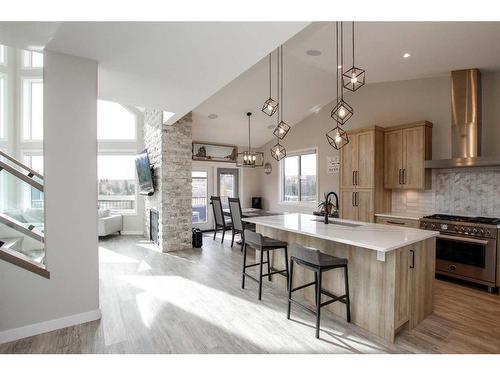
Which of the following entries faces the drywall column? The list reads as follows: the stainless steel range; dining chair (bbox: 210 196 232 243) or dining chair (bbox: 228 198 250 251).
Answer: the stainless steel range

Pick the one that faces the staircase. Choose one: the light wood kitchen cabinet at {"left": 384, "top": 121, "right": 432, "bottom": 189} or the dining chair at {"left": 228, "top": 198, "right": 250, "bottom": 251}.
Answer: the light wood kitchen cabinet

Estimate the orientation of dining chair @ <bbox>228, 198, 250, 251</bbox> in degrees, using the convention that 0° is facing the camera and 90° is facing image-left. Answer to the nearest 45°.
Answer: approximately 225°

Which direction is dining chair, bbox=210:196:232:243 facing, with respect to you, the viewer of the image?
facing away from the viewer and to the right of the viewer

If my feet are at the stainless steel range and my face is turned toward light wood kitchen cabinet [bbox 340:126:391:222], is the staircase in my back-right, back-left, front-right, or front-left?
front-left

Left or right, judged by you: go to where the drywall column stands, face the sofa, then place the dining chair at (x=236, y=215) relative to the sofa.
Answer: right

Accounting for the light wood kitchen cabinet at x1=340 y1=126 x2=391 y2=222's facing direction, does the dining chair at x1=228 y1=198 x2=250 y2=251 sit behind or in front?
in front

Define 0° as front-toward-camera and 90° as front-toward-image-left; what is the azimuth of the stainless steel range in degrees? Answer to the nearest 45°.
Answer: approximately 45°

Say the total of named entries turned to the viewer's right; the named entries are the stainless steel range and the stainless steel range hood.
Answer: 0

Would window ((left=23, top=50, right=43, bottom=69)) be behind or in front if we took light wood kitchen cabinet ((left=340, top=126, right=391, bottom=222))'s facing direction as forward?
in front

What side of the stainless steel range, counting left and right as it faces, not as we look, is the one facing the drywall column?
front

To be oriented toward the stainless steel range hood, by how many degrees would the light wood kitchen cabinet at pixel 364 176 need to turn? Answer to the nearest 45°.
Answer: approximately 135° to its left

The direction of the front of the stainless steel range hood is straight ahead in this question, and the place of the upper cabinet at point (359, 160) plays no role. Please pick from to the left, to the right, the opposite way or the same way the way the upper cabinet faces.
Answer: the same way

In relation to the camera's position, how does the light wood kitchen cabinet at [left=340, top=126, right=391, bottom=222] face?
facing the viewer and to the left of the viewer

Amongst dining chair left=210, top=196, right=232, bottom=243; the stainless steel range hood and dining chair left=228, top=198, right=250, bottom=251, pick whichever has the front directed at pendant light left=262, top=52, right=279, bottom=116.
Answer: the stainless steel range hood

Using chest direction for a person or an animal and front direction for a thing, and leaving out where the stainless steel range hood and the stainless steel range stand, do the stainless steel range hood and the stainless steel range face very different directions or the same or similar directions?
same or similar directions

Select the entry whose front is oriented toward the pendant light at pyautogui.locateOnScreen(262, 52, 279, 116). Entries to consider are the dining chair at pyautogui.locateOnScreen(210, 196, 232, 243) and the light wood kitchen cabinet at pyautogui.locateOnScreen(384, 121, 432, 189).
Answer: the light wood kitchen cabinet
